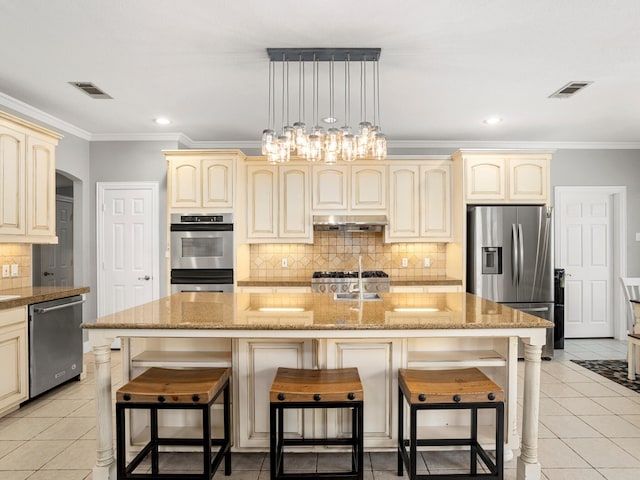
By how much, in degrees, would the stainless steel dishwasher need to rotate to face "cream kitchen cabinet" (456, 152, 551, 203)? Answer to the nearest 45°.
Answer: approximately 45° to its left

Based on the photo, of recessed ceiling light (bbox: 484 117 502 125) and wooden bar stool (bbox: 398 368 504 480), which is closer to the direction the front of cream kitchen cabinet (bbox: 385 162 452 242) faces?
the wooden bar stool

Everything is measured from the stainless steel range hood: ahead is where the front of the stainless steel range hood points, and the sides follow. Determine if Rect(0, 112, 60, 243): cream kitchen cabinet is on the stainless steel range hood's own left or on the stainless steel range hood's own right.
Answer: on the stainless steel range hood's own right

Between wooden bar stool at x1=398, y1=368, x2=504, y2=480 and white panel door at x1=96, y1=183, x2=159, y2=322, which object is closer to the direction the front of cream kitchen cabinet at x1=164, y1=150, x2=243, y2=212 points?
the wooden bar stool

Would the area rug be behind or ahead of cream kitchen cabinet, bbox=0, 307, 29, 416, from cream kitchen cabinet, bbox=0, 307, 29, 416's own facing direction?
ahead

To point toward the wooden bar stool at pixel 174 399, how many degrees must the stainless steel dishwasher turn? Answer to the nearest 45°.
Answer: approximately 45° to its right

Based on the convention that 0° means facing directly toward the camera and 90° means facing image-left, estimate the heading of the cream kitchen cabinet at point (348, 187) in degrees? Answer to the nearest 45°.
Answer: approximately 0°

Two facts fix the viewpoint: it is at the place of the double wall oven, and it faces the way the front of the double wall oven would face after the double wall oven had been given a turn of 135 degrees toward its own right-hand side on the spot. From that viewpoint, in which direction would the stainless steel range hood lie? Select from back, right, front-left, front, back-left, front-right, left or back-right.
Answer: back-right

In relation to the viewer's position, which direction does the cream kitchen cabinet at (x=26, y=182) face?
facing the viewer and to the right of the viewer
